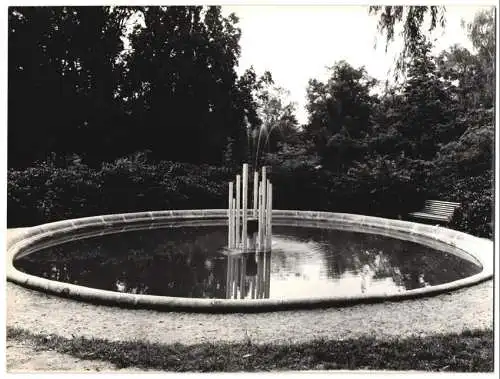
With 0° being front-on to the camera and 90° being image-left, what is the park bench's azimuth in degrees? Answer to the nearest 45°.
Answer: approximately 45°

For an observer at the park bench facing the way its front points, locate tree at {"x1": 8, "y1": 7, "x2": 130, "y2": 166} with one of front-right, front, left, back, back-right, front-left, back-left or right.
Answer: front-right

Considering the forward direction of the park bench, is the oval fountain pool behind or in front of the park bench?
in front

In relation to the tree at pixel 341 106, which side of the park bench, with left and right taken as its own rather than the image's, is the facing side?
right

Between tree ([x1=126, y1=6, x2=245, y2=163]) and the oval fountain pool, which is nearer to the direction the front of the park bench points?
the oval fountain pool
